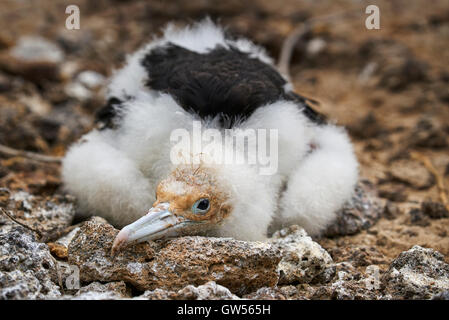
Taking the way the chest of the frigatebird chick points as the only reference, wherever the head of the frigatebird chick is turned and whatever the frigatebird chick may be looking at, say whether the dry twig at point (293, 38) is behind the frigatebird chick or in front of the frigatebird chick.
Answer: behind

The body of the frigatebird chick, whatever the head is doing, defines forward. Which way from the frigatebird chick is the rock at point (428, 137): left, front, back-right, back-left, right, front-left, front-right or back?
back-left

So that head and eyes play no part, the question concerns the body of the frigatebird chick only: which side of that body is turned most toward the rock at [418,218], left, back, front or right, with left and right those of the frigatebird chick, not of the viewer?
left

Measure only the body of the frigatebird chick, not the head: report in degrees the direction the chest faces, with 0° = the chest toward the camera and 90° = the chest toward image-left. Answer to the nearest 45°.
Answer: approximately 0°

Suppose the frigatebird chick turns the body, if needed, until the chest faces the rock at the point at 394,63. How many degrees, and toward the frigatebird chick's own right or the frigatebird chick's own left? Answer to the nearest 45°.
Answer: approximately 135° to the frigatebird chick's own left

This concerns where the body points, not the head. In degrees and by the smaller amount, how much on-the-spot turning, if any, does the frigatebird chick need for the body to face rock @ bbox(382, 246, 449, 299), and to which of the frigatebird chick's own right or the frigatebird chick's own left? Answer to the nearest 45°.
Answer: approximately 45° to the frigatebird chick's own left

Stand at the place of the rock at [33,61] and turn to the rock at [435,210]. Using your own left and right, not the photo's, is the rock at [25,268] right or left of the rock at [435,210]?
right

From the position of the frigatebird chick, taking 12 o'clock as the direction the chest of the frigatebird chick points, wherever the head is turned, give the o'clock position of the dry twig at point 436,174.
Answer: The dry twig is roughly at 8 o'clock from the frigatebird chick.

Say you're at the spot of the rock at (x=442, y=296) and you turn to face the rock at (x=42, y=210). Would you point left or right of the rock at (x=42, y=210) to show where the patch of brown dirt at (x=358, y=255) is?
right

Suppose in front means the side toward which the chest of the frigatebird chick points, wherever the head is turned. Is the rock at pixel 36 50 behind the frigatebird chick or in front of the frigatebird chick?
behind

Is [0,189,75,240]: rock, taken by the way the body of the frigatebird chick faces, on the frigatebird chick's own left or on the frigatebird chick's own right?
on the frigatebird chick's own right
